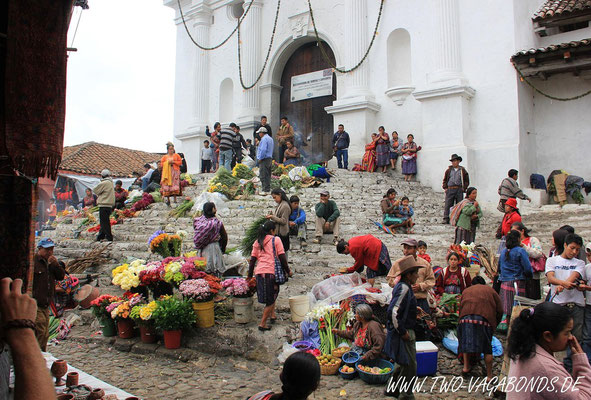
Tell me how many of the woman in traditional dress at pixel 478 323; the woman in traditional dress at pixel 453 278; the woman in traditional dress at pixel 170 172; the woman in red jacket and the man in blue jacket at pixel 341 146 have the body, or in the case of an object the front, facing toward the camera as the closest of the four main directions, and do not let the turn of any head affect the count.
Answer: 3

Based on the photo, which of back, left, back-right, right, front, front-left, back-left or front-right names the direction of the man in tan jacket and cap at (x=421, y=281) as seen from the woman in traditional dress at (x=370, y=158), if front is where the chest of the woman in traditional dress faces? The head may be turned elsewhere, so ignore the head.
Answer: front-left

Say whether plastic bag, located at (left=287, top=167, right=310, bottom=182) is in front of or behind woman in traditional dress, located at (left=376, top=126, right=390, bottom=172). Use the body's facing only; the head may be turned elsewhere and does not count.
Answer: in front

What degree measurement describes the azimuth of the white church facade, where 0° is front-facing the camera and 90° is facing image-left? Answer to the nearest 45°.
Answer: approximately 45°

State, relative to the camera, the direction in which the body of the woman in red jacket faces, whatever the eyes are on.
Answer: to the viewer's left

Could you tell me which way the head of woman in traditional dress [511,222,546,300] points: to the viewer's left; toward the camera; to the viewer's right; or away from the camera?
to the viewer's left

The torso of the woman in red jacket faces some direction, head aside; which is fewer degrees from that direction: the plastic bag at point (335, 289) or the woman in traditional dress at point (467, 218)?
the plastic bag

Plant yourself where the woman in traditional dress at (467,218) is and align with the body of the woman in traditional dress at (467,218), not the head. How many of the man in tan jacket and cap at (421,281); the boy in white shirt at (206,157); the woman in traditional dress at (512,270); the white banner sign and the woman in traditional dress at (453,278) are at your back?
2

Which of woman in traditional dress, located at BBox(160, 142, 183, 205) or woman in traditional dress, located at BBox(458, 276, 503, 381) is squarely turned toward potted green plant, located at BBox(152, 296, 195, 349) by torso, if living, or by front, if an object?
woman in traditional dress, located at BBox(160, 142, 183, 205)

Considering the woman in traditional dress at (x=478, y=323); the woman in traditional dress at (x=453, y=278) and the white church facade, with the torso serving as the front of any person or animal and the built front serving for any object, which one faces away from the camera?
the woman in traditional dress at (x=478, y=323)

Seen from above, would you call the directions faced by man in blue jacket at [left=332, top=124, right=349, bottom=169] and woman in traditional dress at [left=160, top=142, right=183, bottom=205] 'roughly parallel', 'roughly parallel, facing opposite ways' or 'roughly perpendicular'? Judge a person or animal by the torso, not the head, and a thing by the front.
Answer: roughly parallel

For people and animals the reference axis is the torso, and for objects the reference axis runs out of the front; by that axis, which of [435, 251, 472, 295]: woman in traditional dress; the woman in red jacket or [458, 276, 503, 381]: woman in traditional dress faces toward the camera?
[435, 251, 472, 295]: woman in traditional dress

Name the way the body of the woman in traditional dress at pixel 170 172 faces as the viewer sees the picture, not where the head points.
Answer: toward the camera

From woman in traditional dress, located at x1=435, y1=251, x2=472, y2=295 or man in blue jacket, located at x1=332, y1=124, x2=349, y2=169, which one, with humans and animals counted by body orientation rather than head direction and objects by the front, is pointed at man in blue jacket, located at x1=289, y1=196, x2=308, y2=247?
man in blue jacket, located at x1=332, y1=124, x2=349, y2=169

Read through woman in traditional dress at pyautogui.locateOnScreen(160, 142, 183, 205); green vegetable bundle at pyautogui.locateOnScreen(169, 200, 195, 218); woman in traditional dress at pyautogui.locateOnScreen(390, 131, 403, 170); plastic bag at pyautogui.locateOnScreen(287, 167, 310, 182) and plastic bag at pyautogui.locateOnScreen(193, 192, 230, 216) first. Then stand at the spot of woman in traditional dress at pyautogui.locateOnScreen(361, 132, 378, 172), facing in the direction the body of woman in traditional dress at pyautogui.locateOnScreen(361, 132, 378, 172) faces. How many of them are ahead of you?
4

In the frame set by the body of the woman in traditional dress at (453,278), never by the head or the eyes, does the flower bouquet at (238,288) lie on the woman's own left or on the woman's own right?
on the woman's own right

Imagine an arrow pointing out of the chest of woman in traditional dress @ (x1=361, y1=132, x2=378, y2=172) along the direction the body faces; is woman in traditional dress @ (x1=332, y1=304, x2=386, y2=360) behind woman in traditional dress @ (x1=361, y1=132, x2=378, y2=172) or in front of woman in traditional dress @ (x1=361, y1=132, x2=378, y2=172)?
in front

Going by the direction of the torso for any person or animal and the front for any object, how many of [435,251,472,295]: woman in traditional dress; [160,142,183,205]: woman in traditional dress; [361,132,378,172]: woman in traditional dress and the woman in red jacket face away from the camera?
0

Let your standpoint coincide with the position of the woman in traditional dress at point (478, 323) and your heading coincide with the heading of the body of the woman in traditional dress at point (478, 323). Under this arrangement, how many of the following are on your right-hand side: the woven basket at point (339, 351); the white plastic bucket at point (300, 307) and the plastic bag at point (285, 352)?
0

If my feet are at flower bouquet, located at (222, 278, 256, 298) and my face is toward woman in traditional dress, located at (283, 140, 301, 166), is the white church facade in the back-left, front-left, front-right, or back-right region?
front-right
